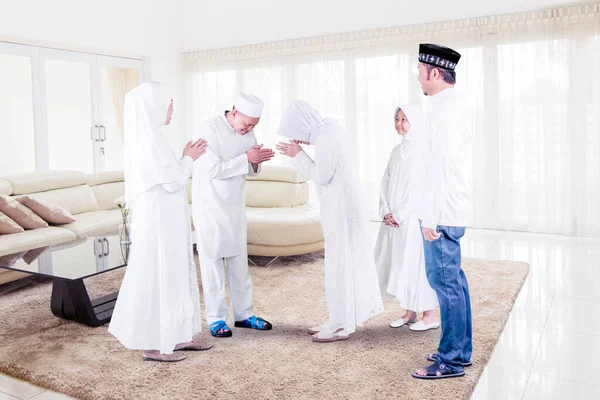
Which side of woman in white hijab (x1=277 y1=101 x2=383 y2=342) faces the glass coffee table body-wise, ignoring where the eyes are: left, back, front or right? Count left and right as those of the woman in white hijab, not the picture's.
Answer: front

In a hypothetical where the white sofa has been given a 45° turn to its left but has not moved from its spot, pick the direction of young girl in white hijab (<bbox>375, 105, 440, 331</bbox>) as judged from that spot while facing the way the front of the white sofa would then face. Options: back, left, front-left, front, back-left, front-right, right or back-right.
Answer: front

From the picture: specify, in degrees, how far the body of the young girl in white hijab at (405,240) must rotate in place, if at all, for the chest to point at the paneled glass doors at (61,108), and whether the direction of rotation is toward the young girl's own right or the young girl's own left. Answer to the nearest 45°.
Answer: approximately 90° to the young girl's own right

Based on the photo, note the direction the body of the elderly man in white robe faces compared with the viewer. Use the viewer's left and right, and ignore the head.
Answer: facing the viewer and to the right of the viewer

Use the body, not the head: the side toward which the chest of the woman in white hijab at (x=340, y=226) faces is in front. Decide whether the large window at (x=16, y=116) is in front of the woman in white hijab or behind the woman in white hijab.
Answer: in front

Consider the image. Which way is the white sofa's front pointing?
toward the camera

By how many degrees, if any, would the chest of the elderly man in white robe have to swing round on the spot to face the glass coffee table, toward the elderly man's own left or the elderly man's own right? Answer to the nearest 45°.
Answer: approximately 180°

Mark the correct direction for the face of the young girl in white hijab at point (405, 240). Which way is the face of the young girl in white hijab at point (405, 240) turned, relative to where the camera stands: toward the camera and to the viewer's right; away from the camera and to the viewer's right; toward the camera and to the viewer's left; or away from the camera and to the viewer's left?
toward the camera and to the viewer's left

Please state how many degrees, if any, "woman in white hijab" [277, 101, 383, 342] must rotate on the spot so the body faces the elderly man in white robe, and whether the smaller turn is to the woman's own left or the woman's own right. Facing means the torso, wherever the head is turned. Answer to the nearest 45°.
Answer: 0° — they already face them

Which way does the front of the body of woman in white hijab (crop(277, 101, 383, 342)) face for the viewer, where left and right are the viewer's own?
facing to the left of the viewer

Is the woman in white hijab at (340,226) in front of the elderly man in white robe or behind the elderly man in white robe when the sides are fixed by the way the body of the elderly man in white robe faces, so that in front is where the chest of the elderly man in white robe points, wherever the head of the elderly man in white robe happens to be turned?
in front
